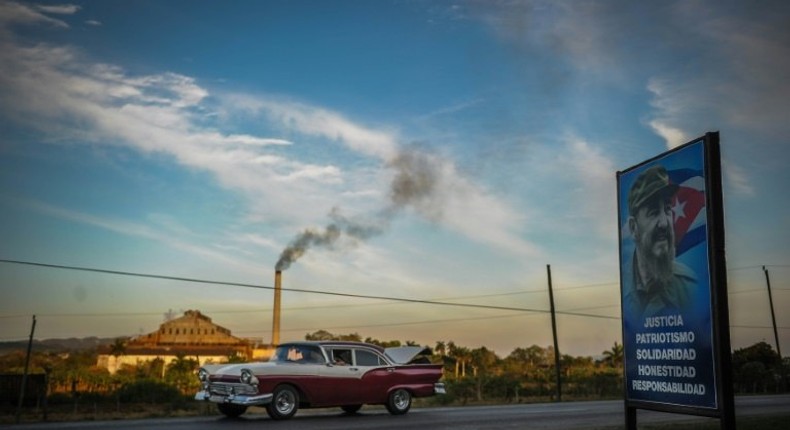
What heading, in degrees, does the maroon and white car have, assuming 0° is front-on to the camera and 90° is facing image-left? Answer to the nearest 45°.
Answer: approximately 45°

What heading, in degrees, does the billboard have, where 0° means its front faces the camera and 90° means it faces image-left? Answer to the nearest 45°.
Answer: approximately 45°

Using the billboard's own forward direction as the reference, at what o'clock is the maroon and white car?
The maroon and white car is roughly at 3 o'clock from the billboard.

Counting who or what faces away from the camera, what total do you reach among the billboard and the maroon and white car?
0
